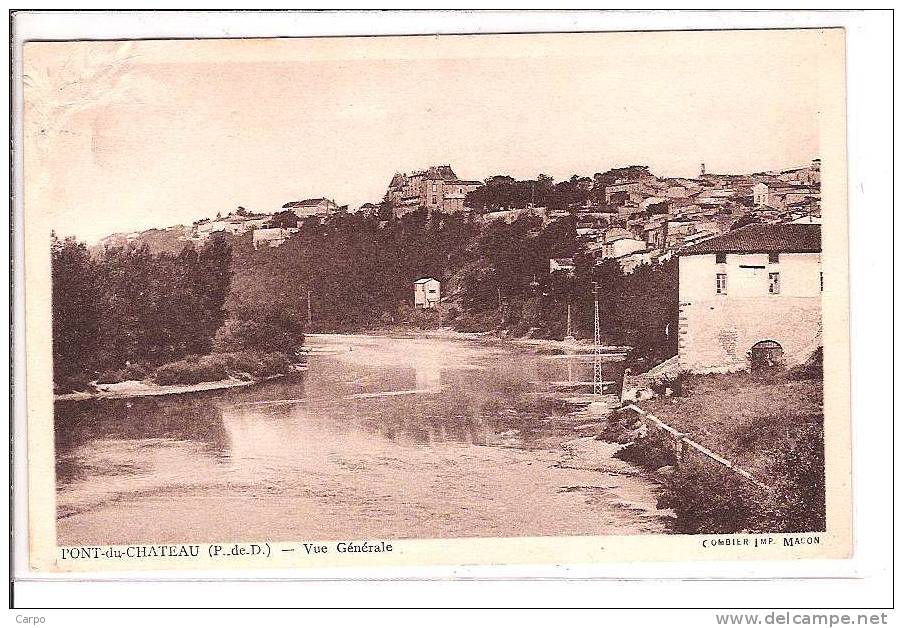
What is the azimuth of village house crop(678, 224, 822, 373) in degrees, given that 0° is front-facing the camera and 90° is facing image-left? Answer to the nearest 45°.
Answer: approximately 0°

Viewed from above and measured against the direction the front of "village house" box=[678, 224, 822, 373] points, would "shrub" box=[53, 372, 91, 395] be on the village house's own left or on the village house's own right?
on the village house's own right

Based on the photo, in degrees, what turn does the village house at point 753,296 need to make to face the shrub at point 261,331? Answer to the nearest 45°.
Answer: approximately 90° to its right

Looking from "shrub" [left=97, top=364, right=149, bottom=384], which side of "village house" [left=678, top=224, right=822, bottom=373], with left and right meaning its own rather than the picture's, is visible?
right

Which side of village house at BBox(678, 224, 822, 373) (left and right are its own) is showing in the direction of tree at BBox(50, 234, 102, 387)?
right
